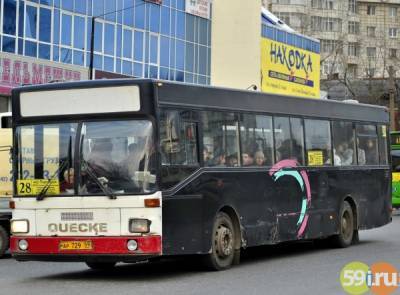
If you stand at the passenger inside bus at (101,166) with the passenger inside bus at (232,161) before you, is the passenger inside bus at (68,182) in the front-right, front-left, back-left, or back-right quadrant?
back-left

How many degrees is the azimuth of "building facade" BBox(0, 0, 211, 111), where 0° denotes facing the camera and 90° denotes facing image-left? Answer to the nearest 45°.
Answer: approximately 315°

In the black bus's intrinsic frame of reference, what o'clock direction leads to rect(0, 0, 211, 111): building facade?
The building facade is roughly at 4 o'clock from the black bus.

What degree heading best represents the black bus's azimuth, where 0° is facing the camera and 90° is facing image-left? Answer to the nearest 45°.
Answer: approximately 45°
